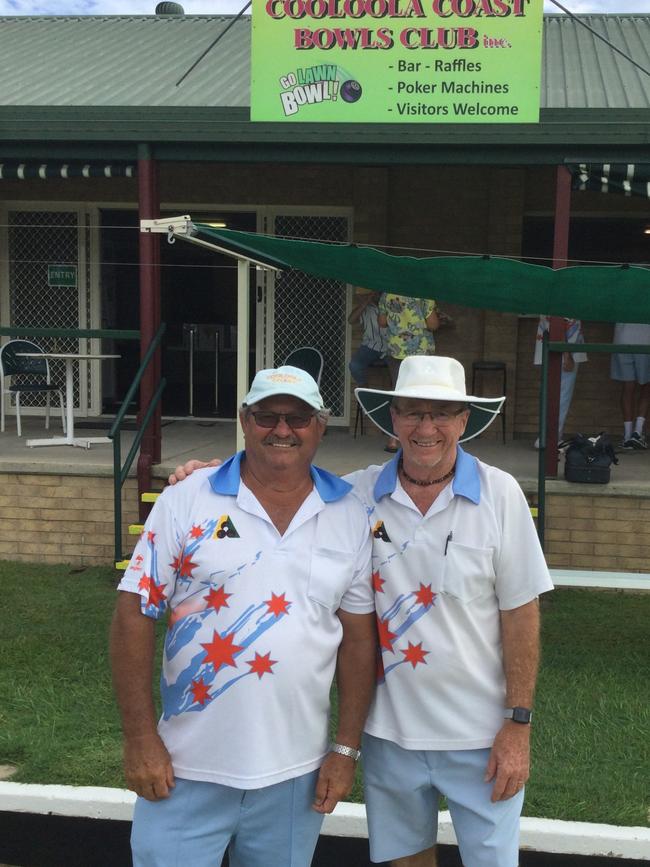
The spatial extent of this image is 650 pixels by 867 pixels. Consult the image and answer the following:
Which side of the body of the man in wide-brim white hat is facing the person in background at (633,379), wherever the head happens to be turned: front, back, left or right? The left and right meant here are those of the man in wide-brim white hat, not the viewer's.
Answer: back

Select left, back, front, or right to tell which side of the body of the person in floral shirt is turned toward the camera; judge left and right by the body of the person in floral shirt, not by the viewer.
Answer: back

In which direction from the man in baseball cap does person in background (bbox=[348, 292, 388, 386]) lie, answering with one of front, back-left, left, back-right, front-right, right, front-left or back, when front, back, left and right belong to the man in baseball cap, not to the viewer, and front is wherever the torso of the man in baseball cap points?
back

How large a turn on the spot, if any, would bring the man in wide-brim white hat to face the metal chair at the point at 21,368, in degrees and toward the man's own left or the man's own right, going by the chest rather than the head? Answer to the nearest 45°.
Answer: approximately 135° to the man's own right

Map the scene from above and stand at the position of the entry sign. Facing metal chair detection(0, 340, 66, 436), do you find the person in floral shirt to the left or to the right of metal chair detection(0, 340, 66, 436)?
left

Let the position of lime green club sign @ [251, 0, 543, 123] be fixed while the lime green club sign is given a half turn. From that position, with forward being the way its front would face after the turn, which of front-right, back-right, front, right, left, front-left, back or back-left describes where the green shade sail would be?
back

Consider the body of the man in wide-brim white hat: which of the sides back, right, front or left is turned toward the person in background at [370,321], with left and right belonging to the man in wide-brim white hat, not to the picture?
back
